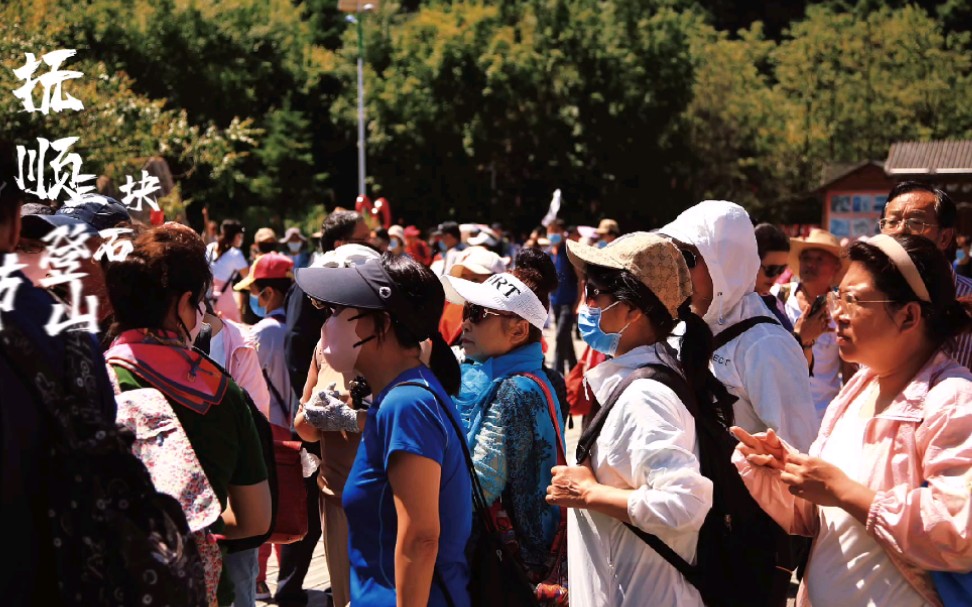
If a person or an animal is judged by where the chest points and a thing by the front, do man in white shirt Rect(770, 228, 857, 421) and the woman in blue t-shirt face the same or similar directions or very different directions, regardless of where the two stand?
same or similar directions

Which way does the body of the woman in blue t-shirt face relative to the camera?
to the viewer's left

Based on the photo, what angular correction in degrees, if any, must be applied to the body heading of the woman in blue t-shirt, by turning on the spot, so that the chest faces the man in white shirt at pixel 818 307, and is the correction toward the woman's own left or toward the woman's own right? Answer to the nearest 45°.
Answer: approximately 135° to the woman's own right

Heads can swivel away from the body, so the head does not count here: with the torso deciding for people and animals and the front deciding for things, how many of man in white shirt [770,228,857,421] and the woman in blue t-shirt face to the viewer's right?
0

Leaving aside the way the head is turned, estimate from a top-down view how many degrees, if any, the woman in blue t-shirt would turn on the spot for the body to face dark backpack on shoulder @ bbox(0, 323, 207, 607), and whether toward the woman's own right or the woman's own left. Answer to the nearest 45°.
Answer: approximately 45° to the woman's own left

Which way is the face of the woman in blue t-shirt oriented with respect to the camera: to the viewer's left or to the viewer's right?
to the viewer's left

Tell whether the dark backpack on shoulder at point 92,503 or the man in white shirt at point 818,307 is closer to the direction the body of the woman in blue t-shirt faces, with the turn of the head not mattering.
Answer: the dark backpack on shoulder

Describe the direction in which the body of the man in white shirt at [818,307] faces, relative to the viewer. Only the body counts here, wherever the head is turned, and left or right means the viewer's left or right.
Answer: facing the viewer and to the left of the viewer
